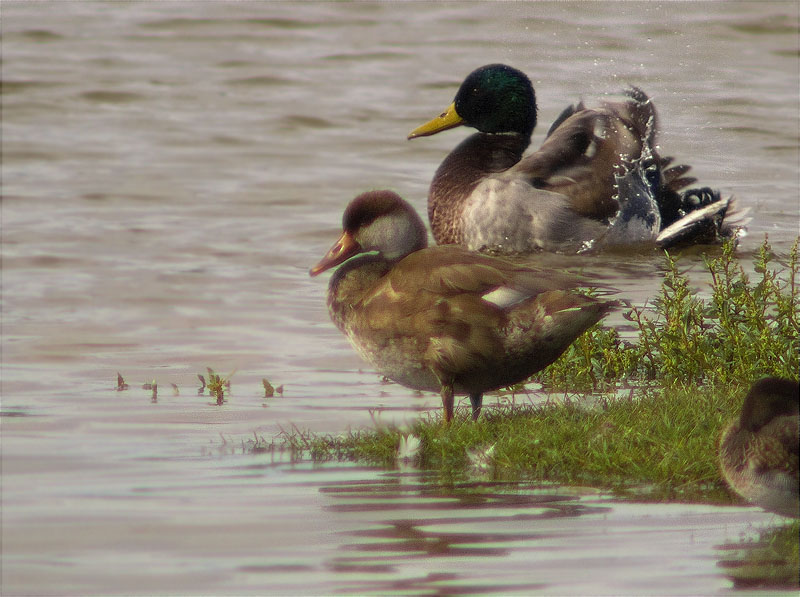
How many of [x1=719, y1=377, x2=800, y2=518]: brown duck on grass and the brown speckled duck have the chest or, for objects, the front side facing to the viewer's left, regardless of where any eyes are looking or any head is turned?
2

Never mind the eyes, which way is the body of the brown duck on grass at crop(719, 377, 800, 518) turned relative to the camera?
to the viewer's left

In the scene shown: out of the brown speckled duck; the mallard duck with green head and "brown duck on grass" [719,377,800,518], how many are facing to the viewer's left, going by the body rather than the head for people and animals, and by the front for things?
3

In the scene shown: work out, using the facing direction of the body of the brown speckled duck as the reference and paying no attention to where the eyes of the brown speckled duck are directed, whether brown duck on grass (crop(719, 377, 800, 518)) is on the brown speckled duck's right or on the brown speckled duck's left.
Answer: on the brown speckled duck's left

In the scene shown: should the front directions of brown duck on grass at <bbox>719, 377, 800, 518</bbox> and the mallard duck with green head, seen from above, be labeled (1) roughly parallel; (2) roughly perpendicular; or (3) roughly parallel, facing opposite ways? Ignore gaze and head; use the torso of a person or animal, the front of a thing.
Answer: roughly parallel

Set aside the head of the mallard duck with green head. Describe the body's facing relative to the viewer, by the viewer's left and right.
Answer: facing to the left of the viewer

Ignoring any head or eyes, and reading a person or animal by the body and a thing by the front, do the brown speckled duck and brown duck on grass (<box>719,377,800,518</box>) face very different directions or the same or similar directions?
same or similar directions

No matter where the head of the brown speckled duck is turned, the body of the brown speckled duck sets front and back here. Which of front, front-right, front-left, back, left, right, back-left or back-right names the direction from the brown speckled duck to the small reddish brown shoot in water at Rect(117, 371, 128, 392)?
front-right

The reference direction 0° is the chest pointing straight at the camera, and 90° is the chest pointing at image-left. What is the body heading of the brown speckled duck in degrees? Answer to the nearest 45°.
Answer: approximately 90°

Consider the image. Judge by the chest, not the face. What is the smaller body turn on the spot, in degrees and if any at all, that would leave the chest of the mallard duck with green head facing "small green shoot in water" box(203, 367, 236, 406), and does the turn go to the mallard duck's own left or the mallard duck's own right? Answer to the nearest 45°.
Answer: approximately 90° to the mallard duck's own left

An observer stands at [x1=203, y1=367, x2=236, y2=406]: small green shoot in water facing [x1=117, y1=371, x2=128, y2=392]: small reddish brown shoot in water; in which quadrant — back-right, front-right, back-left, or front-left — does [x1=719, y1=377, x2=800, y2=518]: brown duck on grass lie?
back-left

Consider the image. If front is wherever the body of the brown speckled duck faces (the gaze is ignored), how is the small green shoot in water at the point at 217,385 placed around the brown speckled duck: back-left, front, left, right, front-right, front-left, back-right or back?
front-right
